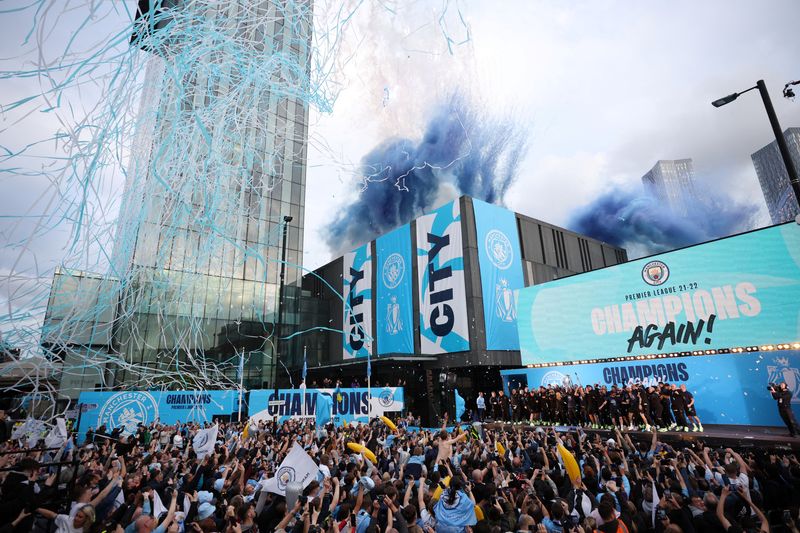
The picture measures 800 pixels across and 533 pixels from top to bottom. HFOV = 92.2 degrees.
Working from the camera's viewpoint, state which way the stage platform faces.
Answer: facing the viewer and to the left of the viewer

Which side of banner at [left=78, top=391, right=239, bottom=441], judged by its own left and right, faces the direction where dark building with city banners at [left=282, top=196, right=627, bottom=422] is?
left

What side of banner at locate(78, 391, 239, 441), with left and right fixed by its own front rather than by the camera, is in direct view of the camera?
front

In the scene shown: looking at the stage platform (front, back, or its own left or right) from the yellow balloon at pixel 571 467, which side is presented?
front

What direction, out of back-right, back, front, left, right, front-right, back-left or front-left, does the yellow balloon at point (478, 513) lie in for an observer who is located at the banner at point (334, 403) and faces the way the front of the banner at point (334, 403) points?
front

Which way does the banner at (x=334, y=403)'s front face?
toward the camera

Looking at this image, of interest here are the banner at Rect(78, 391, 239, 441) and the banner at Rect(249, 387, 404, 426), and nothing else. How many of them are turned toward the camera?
2

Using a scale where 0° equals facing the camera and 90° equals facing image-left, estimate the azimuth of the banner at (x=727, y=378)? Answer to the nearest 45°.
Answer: approximately 45°

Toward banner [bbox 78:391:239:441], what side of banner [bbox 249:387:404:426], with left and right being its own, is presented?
right

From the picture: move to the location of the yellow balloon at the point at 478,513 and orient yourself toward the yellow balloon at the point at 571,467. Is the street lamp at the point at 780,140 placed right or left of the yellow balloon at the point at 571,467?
right

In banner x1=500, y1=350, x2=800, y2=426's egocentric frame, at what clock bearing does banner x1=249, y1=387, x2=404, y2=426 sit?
banner x1=249, y1=387, x2=404, y2=426 is roughly at 3 o'clock from banner x1=500, y1=350, x2=800, y2=426.

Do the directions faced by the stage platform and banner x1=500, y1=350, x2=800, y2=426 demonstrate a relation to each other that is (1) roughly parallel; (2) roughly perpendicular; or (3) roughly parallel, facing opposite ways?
roughly parallel
